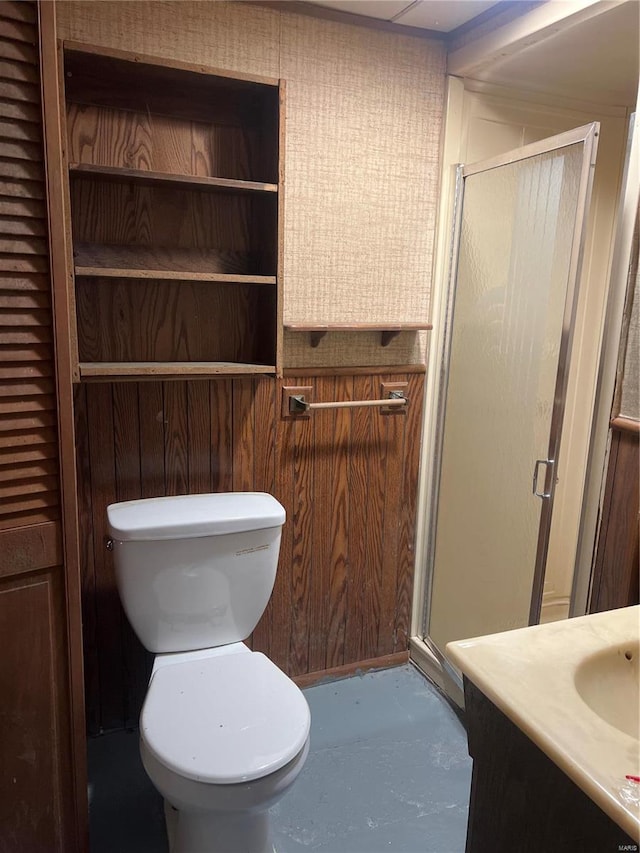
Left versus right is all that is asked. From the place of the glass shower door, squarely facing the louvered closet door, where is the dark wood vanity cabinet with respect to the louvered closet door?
left

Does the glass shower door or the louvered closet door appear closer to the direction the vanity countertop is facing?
the louvered closet door

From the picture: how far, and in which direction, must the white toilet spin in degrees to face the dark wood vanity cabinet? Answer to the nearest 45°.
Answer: approximately 45° to its left

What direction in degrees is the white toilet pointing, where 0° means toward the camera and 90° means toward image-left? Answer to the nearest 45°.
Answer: approximately 0°

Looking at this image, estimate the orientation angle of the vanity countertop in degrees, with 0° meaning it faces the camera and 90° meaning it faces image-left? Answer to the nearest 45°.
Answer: approximately 45°

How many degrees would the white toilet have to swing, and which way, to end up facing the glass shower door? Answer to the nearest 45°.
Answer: approximately 90° to its left

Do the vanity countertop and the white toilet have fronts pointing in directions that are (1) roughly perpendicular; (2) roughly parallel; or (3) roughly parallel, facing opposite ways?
roughly perpendicular
